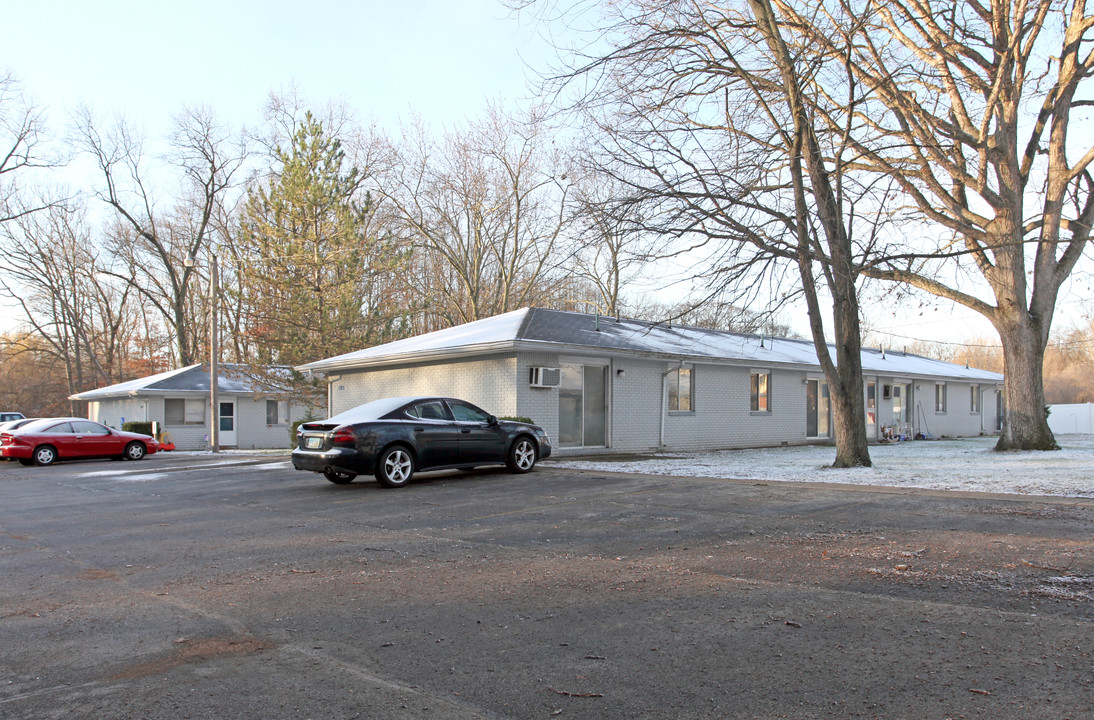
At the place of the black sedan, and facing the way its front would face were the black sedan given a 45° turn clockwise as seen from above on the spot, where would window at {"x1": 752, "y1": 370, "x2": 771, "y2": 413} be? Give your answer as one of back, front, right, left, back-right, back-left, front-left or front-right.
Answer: front-left

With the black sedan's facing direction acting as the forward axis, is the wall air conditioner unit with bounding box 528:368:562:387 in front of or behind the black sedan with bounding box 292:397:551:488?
in front

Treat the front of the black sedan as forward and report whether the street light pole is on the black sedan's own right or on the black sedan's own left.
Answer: on the black sedan's own left

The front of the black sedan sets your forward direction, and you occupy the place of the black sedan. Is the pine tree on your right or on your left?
on your left

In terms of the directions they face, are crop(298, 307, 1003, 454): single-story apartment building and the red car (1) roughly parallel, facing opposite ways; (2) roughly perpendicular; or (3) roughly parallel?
roughly perpendicular

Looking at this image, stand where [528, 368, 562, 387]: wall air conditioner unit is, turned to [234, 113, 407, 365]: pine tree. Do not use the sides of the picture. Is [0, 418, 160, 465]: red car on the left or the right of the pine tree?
left

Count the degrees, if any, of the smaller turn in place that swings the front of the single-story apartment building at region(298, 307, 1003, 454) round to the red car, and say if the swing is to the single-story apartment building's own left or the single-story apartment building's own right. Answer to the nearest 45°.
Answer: approximately 135° to the single-story apartment building's own right

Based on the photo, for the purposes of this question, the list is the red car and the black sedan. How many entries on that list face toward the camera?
0

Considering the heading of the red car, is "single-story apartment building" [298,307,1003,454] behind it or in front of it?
in front

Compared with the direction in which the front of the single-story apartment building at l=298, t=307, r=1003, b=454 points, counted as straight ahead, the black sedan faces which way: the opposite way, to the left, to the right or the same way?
to the left

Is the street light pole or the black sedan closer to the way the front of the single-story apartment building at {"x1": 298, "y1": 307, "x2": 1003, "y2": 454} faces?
the black sedan

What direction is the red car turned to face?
to the viewer's right
